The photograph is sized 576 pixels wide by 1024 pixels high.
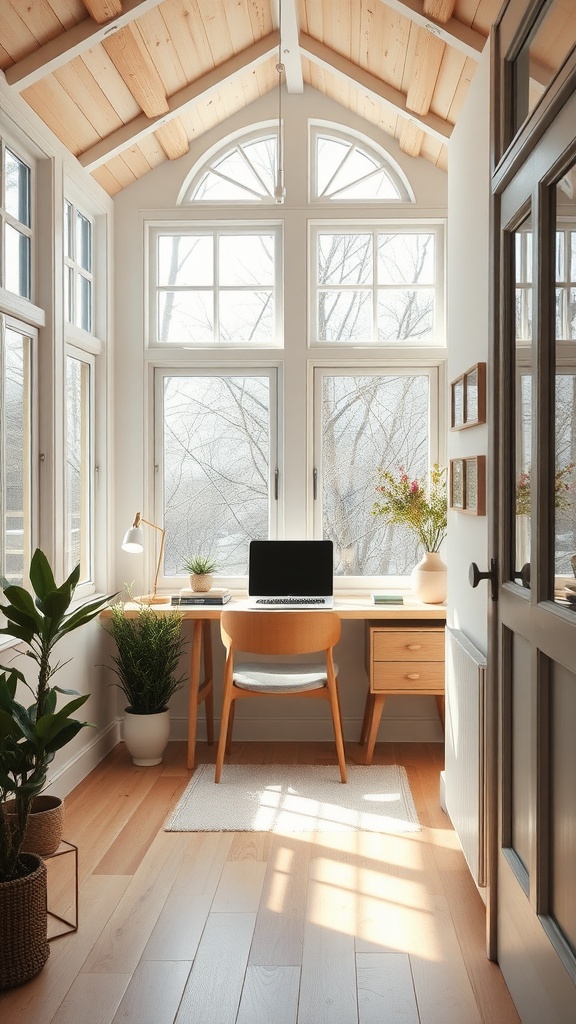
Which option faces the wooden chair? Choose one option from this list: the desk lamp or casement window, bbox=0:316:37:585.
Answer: the casement window

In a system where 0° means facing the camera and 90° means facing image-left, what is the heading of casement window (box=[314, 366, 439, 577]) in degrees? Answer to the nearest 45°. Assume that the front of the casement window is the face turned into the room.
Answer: approximately 0°

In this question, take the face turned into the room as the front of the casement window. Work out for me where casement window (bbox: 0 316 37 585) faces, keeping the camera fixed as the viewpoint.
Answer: facing to the right of the viewer

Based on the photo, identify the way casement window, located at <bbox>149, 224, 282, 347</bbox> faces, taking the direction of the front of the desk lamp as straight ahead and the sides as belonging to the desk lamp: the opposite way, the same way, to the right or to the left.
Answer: to the left

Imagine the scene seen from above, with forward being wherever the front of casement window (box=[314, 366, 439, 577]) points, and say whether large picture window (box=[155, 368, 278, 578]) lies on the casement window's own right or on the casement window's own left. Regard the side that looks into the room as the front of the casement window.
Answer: on the casement window's own right

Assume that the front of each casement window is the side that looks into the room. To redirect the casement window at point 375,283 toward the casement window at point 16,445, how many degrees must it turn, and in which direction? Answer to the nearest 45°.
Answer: approximately 45° to its right
